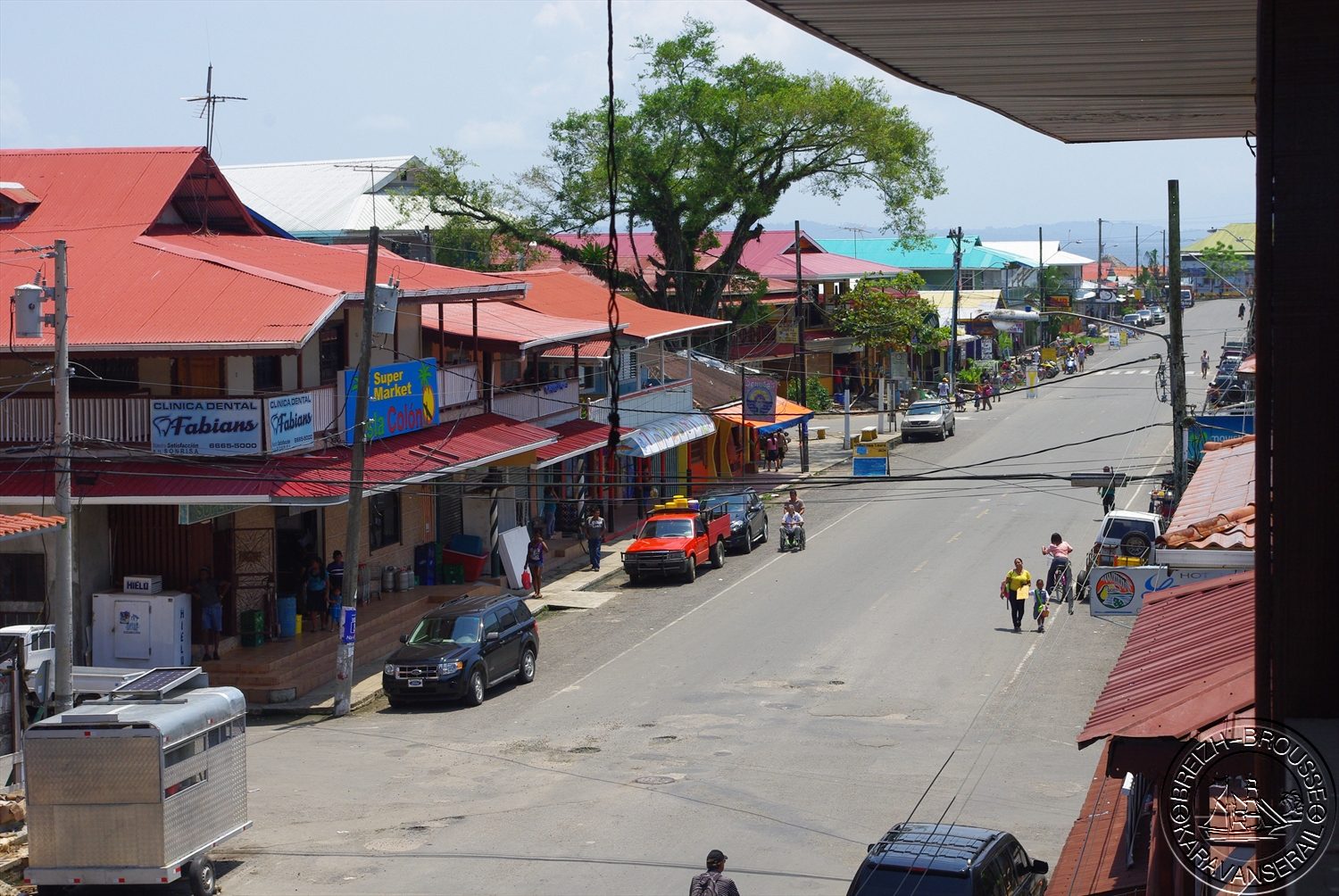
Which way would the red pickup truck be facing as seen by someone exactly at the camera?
facing the viewer and to the left of the viewer

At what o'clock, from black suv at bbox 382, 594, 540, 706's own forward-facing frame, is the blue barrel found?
The blue barrel is roughly at 3 o'clock from the black suv.

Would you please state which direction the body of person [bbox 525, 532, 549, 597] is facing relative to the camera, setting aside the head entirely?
toward the camera

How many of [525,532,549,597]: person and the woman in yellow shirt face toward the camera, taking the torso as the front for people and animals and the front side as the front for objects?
2

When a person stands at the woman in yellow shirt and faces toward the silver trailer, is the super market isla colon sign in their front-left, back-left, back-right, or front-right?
front-right

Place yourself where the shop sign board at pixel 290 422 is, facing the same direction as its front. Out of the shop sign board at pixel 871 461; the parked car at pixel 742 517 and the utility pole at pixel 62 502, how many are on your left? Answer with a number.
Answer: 2

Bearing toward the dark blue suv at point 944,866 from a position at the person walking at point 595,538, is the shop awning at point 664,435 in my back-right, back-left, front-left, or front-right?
back-left

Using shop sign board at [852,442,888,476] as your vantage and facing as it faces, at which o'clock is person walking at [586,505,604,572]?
The person walking is roughly at 1 o'clock from the shop sign board.

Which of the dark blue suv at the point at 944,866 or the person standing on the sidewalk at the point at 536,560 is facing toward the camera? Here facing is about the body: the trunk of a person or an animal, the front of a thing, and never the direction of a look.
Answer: the person standing on the sidewalk

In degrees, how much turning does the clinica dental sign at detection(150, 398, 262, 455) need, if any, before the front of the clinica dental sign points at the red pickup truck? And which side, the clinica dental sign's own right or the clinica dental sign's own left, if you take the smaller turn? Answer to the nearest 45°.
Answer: approximately 135° to the clinica dental sign's own left

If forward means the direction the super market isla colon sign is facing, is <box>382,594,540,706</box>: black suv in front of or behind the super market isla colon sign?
in front

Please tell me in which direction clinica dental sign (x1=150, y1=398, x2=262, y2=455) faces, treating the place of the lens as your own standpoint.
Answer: facing the viewer

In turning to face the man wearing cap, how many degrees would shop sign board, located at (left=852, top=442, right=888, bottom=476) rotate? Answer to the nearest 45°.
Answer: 0° — it already faces them

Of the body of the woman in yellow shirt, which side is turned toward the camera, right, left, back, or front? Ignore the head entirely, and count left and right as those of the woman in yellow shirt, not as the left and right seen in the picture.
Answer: front
